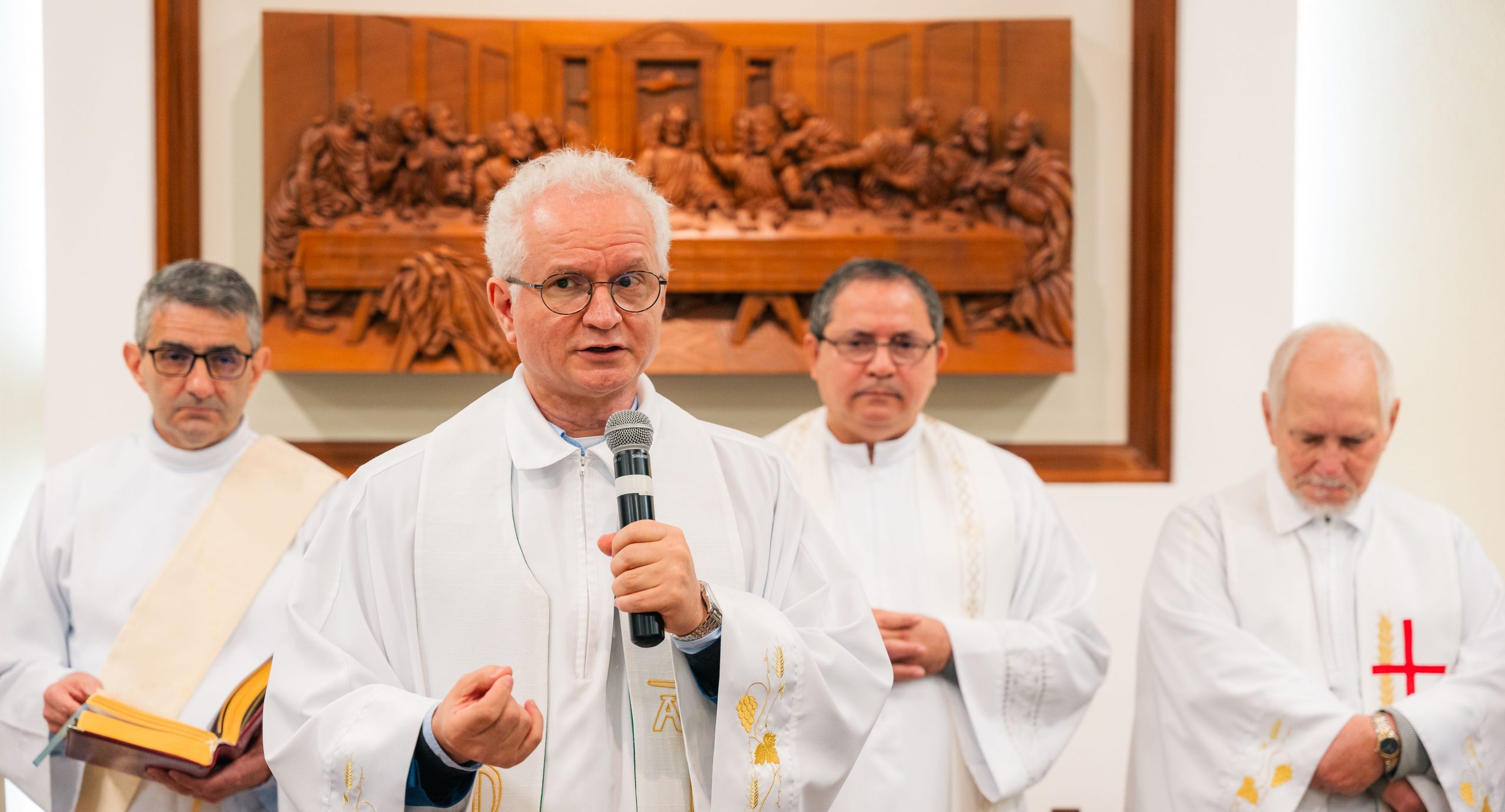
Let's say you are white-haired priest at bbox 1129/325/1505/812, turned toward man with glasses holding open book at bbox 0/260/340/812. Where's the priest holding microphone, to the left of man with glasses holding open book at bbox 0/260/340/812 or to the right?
left

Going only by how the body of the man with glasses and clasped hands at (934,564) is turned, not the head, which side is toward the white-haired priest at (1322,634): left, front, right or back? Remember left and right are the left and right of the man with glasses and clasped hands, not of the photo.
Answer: left

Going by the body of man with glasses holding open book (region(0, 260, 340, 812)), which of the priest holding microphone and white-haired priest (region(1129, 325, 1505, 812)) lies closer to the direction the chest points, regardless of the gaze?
the priest holding microphone

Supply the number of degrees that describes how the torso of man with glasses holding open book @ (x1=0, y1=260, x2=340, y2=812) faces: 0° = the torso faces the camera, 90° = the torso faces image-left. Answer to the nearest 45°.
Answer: approximately 0°

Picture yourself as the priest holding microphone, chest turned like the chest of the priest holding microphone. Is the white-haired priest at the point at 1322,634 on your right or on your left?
on your left

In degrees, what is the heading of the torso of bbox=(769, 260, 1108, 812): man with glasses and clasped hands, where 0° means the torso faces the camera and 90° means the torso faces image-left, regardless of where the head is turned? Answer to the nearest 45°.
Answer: approximately 0°

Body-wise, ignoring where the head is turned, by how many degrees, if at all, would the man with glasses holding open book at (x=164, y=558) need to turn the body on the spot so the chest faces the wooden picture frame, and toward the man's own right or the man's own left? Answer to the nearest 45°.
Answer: approximately 90° to the man's own left

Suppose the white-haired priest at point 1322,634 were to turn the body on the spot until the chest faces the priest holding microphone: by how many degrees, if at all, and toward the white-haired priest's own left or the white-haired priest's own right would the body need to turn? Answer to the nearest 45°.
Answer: approximately 45° to the white-haired priest's own right
